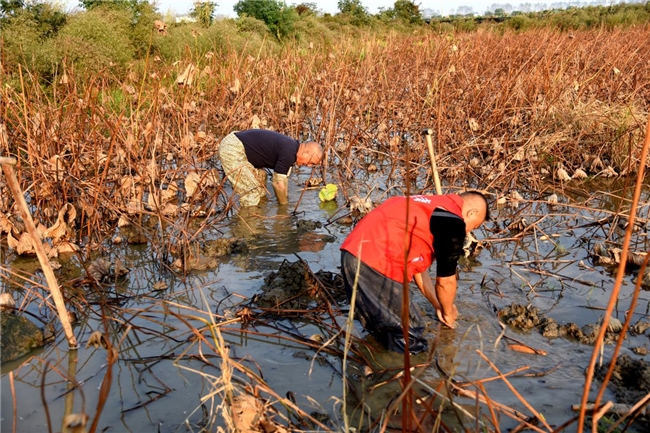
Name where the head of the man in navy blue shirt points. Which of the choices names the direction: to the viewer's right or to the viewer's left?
to the viewer's right

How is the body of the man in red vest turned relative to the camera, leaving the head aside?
to the viewer's right

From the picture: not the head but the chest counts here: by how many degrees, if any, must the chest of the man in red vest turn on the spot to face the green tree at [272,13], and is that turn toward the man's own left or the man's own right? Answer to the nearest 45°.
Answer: approximately 90° to the man's own left

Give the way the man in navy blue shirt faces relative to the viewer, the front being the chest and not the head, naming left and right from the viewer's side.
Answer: facing to the right of the viewer

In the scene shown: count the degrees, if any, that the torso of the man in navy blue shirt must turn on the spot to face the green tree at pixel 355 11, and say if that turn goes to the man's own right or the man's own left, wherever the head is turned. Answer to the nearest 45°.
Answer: approximately 90° to the man's own left

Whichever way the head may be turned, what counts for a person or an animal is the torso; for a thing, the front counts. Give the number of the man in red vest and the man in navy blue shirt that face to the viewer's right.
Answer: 2

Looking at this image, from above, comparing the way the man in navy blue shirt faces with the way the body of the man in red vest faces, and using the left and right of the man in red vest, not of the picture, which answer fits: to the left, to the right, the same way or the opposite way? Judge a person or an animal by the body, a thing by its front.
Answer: the same way

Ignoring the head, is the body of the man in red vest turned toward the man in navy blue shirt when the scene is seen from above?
no

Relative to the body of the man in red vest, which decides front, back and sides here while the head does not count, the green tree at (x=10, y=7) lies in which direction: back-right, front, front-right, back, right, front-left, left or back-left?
back-left

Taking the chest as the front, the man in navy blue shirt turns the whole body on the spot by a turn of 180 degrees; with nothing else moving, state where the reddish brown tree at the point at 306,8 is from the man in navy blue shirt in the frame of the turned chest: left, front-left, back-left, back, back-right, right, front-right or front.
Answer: right

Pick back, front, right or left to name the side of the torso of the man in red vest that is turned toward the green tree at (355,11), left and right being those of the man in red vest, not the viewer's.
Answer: left

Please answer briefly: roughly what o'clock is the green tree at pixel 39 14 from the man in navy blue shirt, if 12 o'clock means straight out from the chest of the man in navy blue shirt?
The green tree is roughly at 8 o'clock from the man in navy blue shirt.

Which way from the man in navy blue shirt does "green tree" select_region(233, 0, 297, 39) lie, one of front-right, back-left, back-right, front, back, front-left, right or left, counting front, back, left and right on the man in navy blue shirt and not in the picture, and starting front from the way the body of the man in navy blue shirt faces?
left

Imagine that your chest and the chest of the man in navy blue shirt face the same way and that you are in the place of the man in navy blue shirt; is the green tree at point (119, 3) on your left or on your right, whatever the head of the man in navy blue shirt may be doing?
on your left

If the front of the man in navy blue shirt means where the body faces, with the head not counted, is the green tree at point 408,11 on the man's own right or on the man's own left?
on the man's own left

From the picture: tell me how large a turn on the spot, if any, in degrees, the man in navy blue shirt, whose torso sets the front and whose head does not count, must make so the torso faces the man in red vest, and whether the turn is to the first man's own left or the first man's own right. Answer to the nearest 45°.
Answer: approximately 90° to the first man's own right
